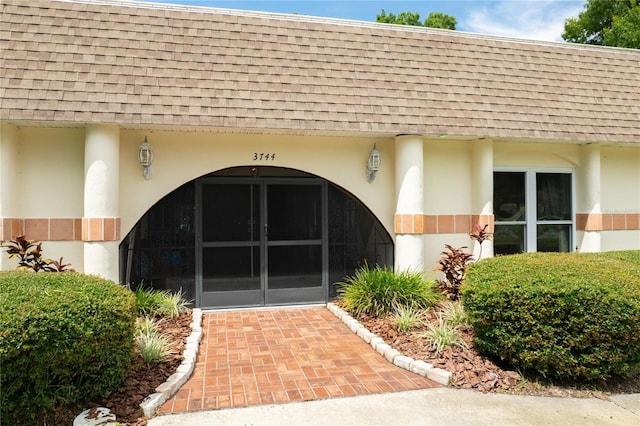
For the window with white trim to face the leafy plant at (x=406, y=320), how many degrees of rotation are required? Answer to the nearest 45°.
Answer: approximately 45° to its right

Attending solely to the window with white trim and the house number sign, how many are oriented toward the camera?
2

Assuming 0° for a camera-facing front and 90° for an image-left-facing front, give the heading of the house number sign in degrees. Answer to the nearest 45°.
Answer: approximately 0°

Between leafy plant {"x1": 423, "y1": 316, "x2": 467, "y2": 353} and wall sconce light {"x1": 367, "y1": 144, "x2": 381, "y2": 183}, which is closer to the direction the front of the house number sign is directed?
the leafy plant

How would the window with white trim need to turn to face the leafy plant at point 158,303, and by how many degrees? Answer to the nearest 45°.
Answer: approximately 45° to its right

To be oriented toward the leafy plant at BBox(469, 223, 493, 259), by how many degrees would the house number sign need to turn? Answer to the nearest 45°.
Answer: approximately 90° to its left

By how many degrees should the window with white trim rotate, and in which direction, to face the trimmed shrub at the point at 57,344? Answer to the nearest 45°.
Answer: approximately 45° to its right

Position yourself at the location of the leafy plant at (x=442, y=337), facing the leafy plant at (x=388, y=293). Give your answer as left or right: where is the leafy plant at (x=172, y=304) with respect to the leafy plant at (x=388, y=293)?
left

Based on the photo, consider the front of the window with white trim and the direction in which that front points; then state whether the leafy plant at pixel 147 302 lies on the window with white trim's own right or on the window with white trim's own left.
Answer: on the window with white trim's own right

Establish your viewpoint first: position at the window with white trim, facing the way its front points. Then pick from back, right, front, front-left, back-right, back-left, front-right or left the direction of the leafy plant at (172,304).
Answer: front-right

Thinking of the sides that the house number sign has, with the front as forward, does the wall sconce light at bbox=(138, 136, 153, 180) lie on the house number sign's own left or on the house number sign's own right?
on the house number sign's own right

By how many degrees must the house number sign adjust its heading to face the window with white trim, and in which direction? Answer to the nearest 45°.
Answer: approximately 90° to its left

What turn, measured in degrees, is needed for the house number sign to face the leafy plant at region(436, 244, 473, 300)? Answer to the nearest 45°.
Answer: approximately 90° to its left

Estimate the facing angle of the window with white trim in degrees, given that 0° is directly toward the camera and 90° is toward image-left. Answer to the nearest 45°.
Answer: approximately 0°

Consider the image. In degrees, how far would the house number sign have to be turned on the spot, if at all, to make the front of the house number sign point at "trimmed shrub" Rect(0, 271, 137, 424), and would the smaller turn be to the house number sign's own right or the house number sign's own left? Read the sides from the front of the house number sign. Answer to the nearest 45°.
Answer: approximately 45° to the house number sign's own right

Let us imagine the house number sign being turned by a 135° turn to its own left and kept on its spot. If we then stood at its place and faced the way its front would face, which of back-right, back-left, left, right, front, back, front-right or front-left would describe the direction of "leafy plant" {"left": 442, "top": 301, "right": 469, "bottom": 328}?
right

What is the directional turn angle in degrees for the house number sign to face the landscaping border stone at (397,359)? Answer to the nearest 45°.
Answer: approximately 45° to its left
